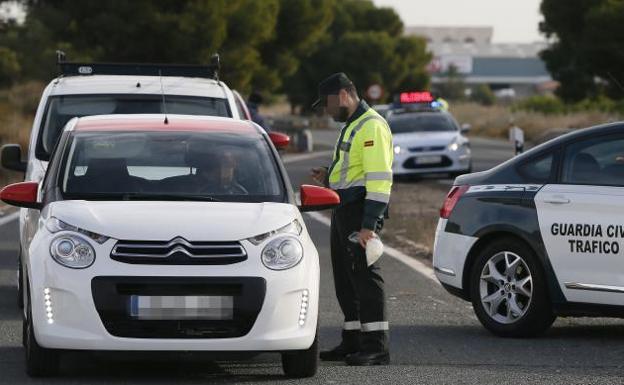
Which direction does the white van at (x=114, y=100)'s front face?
toward the camera

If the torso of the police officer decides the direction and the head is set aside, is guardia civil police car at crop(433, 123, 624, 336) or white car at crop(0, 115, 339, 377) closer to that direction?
the white car

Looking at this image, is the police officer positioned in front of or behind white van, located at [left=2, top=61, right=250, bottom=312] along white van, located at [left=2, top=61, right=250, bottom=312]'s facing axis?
in front

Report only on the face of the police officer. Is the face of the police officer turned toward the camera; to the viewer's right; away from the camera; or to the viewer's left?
to the viewer's left

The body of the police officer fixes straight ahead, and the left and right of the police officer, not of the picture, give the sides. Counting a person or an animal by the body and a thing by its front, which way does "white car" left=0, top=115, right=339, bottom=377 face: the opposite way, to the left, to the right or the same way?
to the left

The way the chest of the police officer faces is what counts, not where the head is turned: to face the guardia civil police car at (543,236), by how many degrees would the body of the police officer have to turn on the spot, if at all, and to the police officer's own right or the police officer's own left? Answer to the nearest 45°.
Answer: approximately 135° to the police officer's own right

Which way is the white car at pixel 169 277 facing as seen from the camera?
toward the camera

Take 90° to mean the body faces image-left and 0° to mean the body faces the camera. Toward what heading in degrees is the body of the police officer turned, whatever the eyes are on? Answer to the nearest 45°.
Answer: approximately 90°

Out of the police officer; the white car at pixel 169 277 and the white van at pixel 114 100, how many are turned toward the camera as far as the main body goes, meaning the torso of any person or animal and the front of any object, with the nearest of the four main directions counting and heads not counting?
2

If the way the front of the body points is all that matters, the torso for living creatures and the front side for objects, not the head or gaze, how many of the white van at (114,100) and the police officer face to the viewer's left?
1

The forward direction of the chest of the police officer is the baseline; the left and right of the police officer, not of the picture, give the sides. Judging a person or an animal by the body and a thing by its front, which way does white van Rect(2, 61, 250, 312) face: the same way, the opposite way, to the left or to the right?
to the left

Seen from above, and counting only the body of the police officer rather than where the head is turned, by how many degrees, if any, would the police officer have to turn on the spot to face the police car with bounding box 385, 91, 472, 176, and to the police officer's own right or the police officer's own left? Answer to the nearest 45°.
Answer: approximately 90° to the police officer's own right

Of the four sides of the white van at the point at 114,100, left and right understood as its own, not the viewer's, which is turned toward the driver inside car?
front
